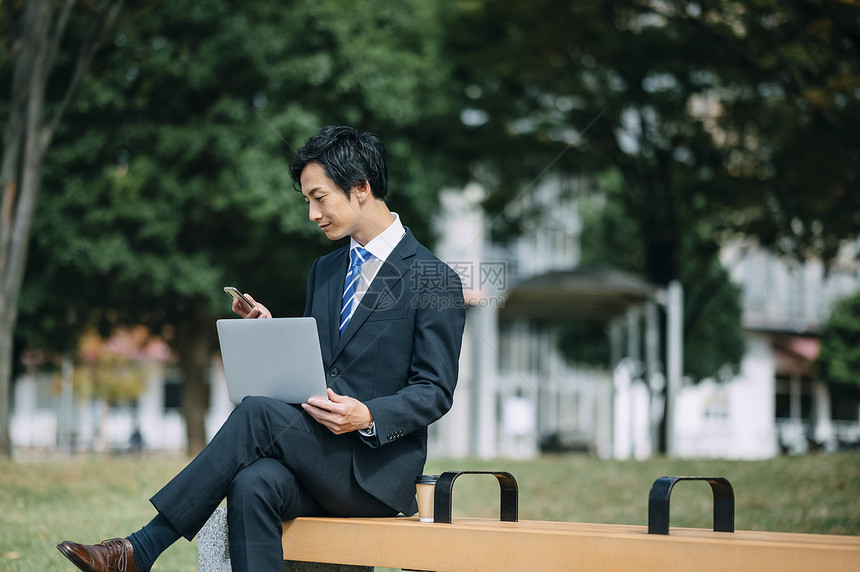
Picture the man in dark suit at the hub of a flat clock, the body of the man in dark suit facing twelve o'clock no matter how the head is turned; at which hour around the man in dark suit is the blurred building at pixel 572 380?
The blurred building is roughly at 5 o'clock from the man in dark suit.

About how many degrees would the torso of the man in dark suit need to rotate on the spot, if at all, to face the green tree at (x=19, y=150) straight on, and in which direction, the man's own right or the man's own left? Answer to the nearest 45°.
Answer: approximately 135° to the man's own right

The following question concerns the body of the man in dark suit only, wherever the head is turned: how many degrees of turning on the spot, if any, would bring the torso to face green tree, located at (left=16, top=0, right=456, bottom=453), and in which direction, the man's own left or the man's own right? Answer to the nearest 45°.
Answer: approximately 135° to the man's own right

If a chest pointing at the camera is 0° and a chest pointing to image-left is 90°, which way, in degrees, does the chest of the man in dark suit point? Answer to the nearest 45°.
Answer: approximately 45°
